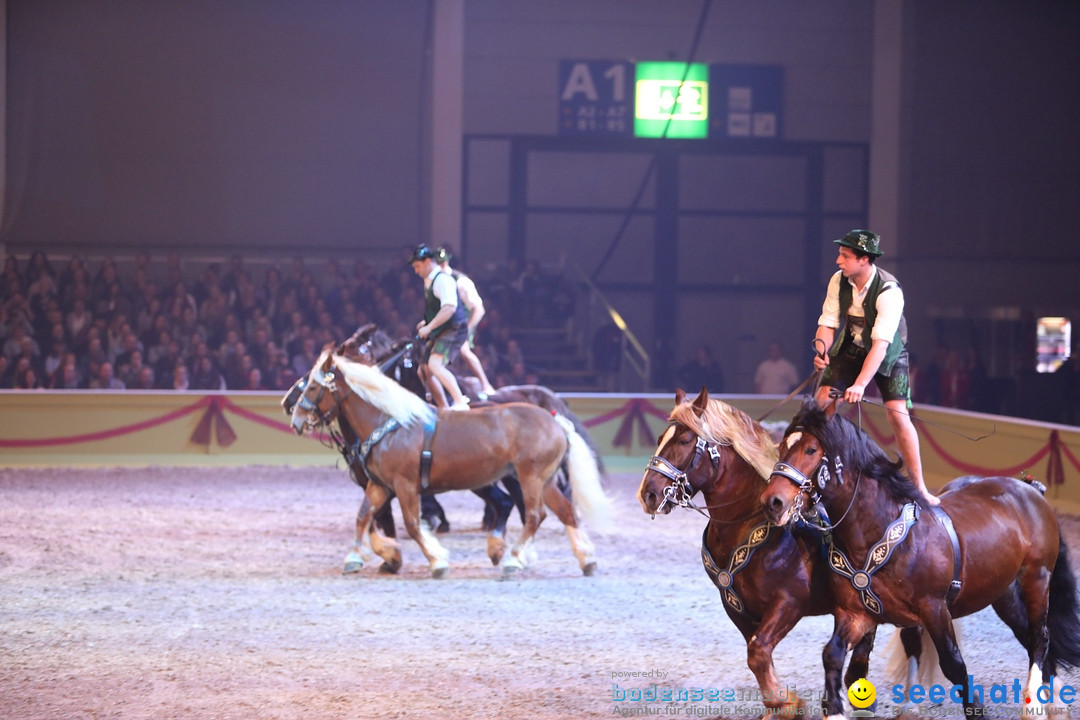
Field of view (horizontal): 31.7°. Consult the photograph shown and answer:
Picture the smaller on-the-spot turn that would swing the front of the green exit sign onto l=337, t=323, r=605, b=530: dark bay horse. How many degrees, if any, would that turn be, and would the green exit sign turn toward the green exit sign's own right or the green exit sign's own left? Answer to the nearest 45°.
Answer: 0° — it already faces it

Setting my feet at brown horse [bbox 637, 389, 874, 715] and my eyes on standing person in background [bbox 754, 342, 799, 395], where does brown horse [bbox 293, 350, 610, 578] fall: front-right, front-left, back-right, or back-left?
front-left

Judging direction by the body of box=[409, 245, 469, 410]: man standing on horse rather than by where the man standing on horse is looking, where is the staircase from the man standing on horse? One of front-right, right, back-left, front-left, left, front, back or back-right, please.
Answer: right

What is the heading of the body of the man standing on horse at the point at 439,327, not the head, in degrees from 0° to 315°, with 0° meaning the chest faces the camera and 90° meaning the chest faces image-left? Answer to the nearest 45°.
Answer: approximately 90°

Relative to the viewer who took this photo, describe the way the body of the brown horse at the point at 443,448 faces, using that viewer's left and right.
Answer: facing to the left of the viewer

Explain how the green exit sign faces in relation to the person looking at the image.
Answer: facing the viewer

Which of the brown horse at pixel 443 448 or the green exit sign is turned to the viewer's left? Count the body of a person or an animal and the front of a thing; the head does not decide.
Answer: the brown horse

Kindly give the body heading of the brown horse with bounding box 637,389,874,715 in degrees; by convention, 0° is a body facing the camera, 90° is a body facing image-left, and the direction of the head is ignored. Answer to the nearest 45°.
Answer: approximately 45°

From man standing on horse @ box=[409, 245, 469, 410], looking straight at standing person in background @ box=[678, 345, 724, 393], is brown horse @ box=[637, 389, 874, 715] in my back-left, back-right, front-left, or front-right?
back-right

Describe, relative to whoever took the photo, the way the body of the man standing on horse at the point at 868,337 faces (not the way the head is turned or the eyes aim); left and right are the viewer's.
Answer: facing the viewer and to the left of the viewer

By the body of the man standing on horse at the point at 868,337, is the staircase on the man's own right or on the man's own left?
on the man's own right

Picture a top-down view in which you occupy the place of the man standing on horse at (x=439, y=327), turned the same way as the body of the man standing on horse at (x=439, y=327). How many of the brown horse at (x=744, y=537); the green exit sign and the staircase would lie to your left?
1

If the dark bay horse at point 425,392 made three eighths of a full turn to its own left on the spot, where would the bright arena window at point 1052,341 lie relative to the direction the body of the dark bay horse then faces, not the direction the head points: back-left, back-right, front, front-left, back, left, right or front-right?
left

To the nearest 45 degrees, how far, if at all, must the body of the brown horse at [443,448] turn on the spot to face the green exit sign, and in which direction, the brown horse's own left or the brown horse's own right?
approximately 90° to the brown horse's own right

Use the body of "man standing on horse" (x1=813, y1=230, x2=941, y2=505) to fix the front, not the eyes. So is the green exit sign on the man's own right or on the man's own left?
on the man's own right
